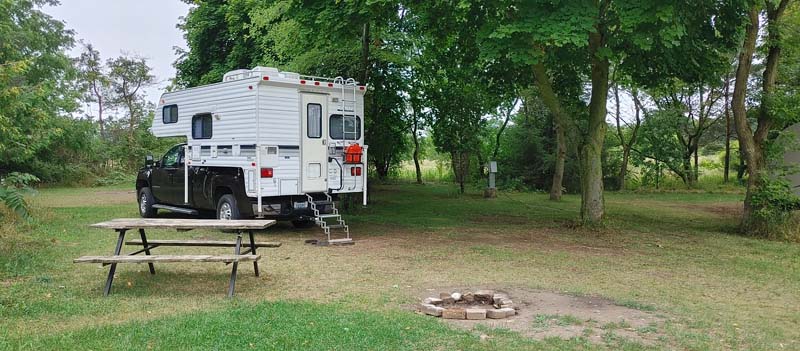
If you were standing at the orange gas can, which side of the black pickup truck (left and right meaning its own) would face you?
back

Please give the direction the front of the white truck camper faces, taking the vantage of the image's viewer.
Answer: facing away from the viewer and to the left of the viewer

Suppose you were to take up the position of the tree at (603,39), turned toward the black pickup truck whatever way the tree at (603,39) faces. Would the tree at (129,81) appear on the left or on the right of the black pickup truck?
right

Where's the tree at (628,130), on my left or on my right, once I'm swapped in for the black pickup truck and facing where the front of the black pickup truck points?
on my right

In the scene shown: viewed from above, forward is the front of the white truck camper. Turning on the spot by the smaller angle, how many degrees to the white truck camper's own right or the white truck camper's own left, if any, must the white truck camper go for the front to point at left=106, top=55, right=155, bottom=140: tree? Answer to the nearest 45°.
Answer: approximately 45° to the white truck camper's own right

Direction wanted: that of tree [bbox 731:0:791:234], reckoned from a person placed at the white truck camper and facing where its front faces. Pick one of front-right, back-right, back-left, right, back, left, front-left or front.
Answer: back-right

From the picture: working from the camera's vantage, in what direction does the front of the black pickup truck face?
facing away from the viewer and to the left of the viewer

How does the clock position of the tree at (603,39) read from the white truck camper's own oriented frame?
The tree is roughly at 5 o'clock from the white truck camper.
